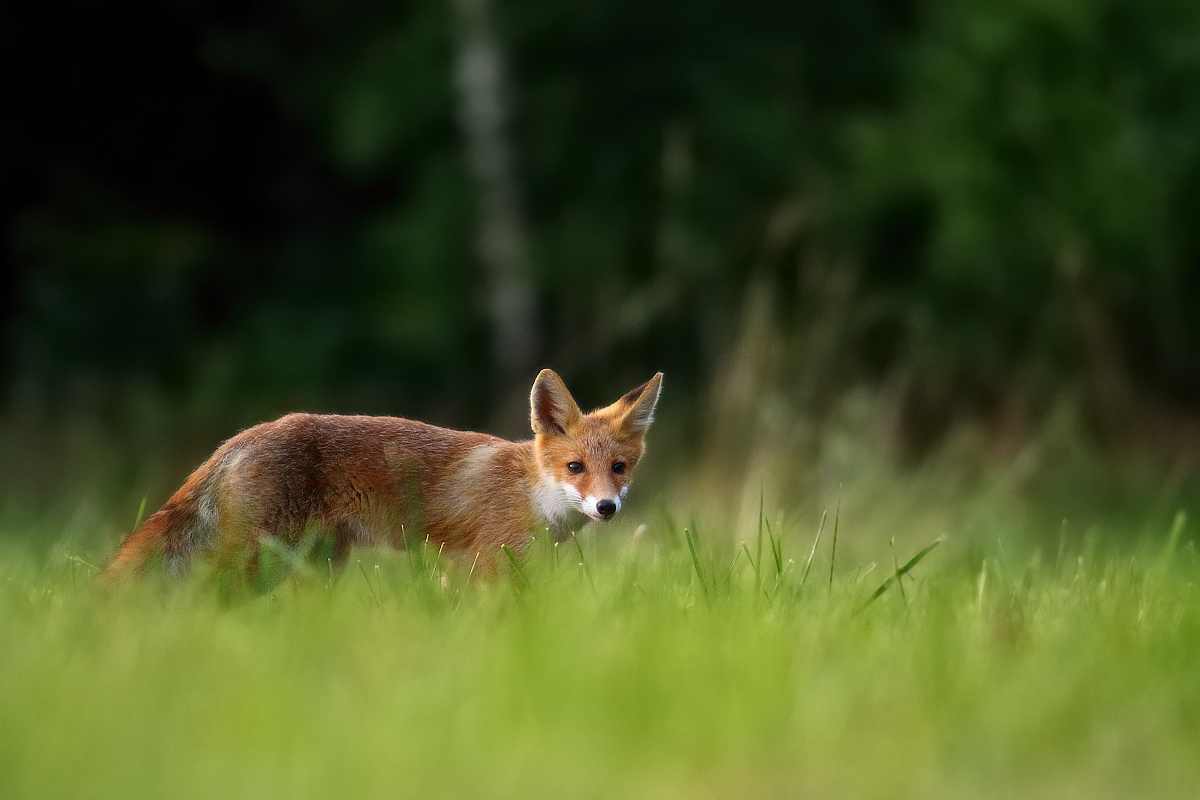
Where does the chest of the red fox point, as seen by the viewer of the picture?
to the viewer's right
